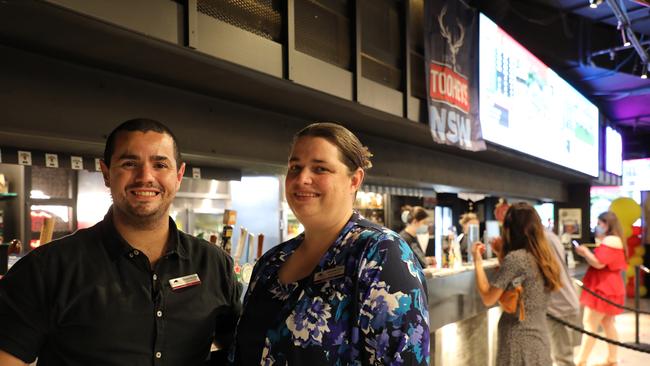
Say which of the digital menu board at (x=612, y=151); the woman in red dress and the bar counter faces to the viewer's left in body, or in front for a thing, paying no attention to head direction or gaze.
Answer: the woman in red dress

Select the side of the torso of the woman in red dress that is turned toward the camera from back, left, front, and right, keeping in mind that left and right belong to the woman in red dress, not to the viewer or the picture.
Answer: left

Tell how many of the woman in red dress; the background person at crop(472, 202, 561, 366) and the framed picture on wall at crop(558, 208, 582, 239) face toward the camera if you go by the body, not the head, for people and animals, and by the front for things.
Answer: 1

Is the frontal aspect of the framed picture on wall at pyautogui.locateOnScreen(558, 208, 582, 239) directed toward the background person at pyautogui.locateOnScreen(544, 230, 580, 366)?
yes

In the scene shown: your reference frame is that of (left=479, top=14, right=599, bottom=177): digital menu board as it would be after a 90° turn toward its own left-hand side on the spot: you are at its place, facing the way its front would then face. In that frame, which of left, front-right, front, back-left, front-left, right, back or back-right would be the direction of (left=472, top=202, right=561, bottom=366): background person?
back-right

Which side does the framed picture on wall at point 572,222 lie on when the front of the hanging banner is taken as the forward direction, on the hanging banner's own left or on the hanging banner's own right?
on the hanging banner's own left

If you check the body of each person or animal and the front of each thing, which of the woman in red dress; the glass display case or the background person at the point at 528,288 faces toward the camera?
the glass display case

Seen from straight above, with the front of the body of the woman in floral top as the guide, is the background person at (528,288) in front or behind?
behind

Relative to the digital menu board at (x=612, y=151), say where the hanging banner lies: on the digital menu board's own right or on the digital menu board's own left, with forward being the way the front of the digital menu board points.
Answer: on the digital menu board's own right

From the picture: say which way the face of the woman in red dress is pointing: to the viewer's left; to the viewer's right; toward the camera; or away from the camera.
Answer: to the viewer's left

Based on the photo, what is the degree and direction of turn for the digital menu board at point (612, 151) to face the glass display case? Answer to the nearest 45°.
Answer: approximately 90° to its right

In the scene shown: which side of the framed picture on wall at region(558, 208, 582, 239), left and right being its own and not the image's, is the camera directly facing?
front

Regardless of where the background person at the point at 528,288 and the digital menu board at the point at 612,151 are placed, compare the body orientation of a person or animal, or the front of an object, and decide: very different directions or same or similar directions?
very different directions

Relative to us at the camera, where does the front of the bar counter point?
facing the viewer and to the right of the viewer

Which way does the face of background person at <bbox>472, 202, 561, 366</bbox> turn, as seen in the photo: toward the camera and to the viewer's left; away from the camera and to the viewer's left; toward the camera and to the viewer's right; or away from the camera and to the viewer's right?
away from the camera and to the viewer's left

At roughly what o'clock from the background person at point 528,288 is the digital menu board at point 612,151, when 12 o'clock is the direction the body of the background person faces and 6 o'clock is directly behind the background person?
The digital menu board is roughly at 2 o'clock from the background person.

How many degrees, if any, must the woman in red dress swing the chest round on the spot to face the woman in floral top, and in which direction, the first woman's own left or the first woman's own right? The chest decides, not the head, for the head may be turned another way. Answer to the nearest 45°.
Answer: approximately 90° to the first woman's own left

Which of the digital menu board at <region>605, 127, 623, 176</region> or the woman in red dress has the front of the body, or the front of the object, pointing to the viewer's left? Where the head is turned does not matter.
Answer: the woman in red dress

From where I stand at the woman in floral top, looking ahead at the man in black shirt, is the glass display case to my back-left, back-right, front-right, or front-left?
front-right

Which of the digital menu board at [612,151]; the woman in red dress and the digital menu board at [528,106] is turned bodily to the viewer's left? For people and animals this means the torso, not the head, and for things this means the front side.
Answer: the woman in red dress
